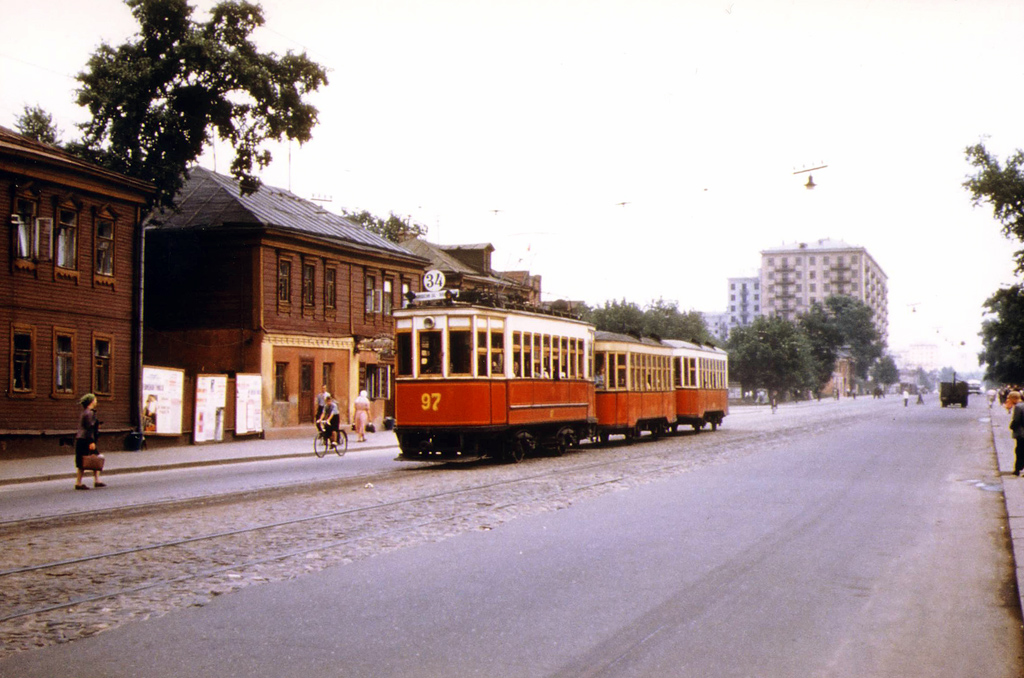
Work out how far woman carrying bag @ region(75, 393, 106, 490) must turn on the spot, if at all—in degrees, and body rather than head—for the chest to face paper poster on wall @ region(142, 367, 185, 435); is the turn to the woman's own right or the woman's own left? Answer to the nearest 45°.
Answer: approximately 90° to the woman's own left

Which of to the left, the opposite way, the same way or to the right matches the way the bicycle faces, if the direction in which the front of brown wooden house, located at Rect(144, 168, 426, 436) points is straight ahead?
to the right

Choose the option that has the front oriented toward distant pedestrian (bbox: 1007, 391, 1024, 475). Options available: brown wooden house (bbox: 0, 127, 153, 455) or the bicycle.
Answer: the brown wooden house

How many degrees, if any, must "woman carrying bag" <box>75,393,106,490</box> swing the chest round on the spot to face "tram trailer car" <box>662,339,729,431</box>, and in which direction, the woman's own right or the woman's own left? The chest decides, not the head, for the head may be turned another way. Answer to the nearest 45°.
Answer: approximately 45° to the woman's own left

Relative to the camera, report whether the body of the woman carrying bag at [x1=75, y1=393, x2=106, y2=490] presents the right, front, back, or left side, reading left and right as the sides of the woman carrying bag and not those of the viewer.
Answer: right

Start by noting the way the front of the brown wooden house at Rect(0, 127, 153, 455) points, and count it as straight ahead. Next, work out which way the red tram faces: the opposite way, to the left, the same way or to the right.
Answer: to the right

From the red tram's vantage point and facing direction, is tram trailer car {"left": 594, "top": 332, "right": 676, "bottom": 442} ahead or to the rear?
to the rear

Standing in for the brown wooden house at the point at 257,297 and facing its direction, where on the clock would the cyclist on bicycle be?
The cyclist on bicycle is roughly at 1 o'clock from the brown wooden house.

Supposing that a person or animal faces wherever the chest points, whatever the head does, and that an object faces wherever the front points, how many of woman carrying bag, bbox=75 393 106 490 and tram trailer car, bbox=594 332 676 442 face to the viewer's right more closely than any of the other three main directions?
1
